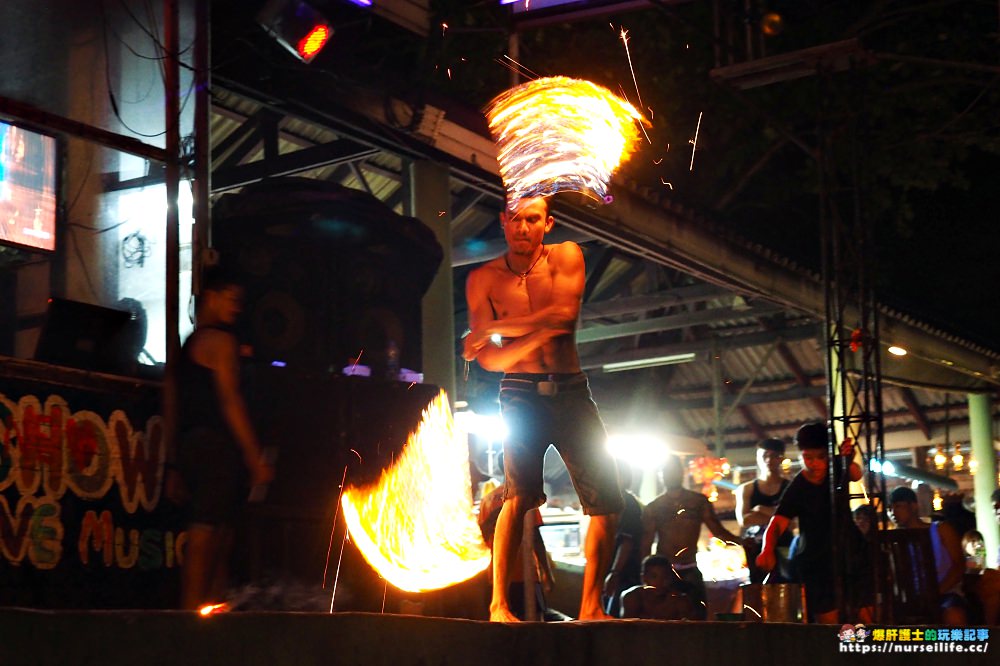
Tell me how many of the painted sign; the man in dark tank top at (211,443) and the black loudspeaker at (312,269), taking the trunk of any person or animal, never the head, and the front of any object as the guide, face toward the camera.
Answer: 2

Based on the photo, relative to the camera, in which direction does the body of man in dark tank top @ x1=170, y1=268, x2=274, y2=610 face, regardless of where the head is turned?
to the viewer's right

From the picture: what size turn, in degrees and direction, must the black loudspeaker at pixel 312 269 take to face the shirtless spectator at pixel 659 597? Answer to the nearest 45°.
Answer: approximately 90° to its left

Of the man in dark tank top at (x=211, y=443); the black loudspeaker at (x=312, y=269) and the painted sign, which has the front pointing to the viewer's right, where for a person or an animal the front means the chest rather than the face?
the man in dark tank top

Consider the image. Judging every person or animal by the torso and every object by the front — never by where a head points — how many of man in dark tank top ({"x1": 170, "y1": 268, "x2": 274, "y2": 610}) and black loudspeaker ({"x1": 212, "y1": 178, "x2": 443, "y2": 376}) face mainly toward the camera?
1
